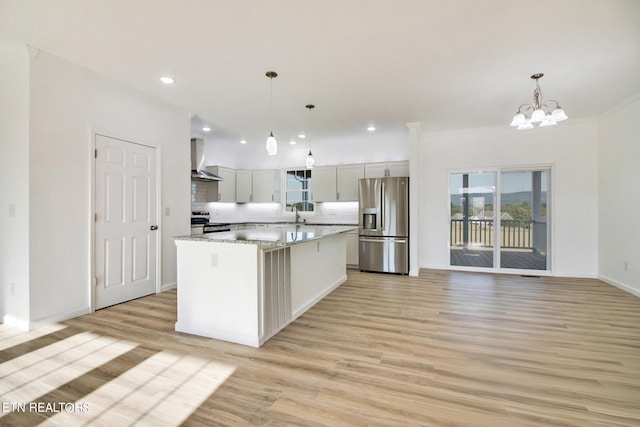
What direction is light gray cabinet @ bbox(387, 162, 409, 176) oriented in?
toward the camera

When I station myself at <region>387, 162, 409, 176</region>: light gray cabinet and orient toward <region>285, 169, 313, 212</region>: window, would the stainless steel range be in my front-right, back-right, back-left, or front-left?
front-left

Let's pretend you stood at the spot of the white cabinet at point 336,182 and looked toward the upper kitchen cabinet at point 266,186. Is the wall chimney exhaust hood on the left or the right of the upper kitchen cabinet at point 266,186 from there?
left

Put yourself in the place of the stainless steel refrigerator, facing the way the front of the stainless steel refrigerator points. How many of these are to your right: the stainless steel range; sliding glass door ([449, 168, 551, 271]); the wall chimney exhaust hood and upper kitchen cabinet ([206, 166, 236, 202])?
3

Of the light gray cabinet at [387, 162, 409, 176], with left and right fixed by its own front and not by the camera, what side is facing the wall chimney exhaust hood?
right

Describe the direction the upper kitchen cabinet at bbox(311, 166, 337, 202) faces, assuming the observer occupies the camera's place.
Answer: facing the viewer

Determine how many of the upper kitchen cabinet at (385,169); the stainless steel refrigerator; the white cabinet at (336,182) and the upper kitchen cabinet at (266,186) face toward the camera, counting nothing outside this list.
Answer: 4

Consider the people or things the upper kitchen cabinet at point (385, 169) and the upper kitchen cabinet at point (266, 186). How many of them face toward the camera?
2

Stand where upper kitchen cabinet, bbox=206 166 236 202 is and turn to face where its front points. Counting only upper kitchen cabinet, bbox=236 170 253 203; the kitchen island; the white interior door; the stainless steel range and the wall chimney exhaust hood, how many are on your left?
1

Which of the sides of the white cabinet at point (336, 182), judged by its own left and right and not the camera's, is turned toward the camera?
front

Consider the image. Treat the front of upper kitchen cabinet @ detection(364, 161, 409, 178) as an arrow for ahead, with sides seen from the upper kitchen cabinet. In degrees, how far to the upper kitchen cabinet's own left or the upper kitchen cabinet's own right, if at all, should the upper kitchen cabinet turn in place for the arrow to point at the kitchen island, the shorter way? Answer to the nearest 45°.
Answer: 0° — it already faces it
